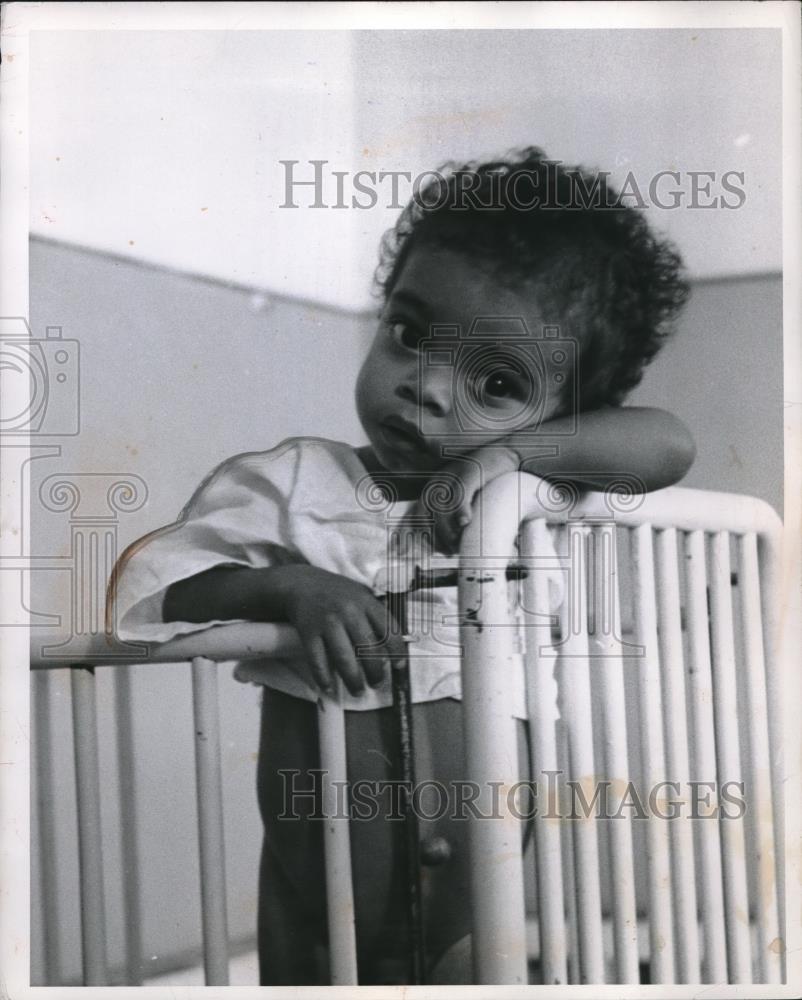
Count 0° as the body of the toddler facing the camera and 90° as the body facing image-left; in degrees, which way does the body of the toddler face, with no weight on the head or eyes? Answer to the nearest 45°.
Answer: approximately 0°
